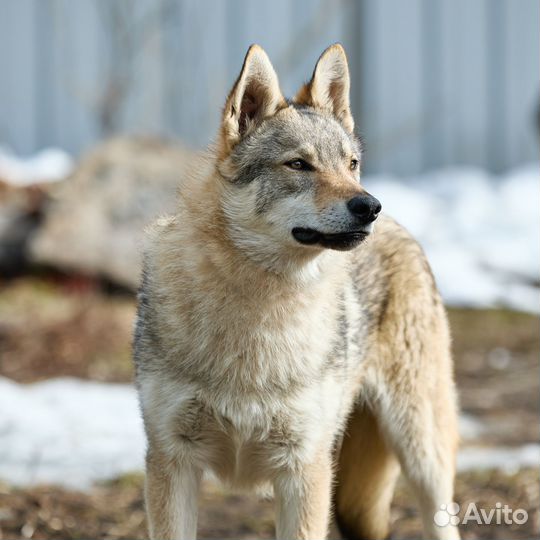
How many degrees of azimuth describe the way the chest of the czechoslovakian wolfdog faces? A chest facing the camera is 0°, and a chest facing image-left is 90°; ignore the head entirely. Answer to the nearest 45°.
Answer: approximately 45°
